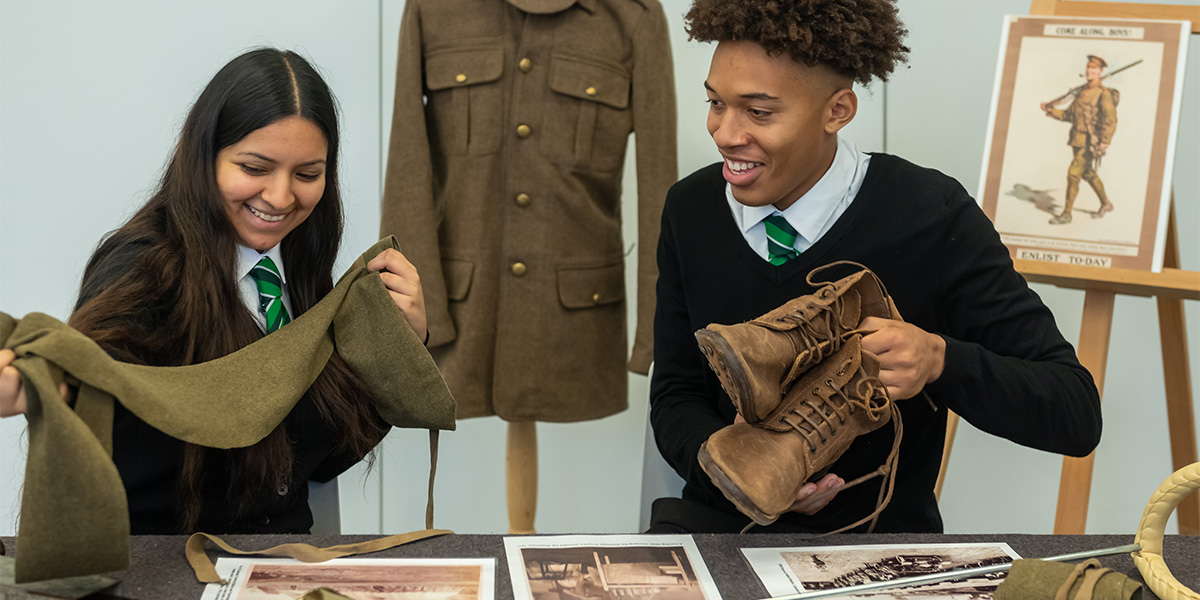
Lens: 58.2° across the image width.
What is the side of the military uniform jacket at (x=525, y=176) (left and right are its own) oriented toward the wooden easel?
left

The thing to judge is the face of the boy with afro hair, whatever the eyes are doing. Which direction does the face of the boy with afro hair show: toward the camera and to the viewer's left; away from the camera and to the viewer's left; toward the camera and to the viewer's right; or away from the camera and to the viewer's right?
toward the camera and to the viewer's left

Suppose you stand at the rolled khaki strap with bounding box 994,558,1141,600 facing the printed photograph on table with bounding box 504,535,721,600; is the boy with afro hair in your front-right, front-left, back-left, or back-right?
front-right

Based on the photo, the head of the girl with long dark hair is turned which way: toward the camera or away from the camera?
toward the camera

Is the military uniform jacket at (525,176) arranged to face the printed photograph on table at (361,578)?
yes

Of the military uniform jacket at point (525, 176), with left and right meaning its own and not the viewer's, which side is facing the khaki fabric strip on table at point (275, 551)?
front

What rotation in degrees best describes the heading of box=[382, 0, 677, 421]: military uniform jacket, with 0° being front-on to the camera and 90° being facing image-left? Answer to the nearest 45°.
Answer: approximately 0°

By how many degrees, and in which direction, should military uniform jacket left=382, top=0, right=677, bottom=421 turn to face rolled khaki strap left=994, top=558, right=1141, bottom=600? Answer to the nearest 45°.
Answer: approximately 45° to its left

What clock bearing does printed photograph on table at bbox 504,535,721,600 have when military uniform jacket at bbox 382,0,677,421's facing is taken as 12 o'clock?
The printed photograph on table is roughly at 12 o'clock from the military uniform jacket.

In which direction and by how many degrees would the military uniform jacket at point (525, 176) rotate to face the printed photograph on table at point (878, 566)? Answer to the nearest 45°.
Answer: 0° — it already faces it

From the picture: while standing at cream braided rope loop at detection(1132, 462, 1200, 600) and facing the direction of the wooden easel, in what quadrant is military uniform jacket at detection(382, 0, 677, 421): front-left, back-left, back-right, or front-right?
front-left

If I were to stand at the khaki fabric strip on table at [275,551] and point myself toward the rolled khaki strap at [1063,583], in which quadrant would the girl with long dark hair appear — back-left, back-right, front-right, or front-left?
back-left
